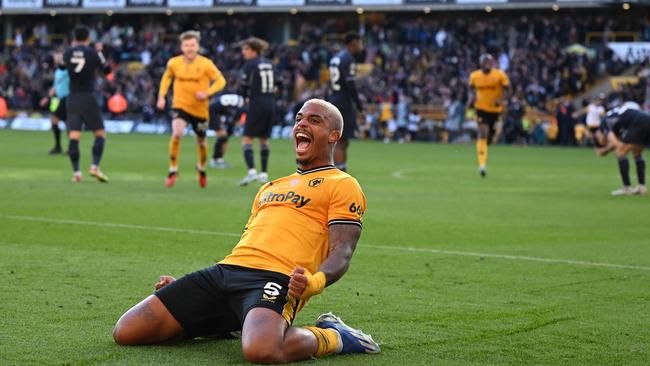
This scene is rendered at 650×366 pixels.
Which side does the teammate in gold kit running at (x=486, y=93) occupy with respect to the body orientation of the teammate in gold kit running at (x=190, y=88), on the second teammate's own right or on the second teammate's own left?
on the second teammate's own left

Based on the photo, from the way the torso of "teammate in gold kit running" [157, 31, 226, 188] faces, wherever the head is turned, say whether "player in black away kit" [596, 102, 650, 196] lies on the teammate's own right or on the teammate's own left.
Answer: on the teammate's own left

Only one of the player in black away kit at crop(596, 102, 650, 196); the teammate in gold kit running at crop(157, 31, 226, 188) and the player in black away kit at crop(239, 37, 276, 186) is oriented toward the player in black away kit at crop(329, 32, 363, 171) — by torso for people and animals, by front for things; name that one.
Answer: the player in black away kit at crop(596, 102, 650, 196)

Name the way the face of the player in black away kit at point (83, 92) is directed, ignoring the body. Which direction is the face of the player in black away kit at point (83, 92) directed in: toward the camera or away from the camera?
away from the camera

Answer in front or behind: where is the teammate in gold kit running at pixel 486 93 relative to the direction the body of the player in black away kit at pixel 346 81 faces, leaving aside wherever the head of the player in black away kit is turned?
in front

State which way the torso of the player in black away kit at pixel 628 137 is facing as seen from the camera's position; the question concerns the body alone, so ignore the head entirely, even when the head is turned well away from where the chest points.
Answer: to the viewer's left

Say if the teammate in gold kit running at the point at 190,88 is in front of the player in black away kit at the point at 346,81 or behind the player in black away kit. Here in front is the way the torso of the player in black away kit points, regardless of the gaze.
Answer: behind

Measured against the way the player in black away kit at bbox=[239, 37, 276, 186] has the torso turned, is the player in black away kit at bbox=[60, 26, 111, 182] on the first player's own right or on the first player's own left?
on the first player's own left

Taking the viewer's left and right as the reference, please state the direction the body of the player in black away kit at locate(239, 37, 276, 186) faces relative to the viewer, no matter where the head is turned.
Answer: facing away from the viewer and to the left of the viewer

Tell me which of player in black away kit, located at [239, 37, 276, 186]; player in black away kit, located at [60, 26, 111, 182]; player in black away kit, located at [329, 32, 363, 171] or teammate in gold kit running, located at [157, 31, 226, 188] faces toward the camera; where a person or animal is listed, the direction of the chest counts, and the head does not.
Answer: the teammate in gold kit running
